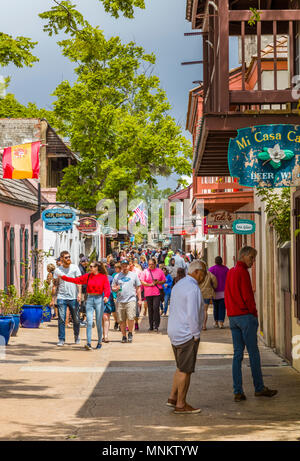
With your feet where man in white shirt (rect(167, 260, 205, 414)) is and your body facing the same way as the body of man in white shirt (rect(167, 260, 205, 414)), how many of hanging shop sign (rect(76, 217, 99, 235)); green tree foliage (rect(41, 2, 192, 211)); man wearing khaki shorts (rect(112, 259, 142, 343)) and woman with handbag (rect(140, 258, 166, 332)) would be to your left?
4

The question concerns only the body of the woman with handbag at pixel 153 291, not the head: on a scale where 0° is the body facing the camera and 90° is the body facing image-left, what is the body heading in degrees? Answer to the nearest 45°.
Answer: approximately 0°

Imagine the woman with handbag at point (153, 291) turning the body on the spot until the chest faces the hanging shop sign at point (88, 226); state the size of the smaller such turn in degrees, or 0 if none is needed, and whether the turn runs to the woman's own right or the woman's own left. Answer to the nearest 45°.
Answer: approximately 180°

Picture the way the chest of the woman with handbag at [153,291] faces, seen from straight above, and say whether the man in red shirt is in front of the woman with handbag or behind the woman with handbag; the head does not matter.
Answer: in front

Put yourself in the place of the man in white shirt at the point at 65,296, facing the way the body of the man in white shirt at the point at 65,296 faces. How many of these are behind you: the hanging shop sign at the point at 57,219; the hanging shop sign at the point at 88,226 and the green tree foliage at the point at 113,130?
3

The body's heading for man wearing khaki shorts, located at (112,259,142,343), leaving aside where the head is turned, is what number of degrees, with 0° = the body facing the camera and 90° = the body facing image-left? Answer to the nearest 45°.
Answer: approximately 0°

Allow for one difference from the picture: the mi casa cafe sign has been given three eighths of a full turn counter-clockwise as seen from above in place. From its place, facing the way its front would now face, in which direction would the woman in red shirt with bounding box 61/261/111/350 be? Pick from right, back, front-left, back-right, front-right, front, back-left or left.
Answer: left
